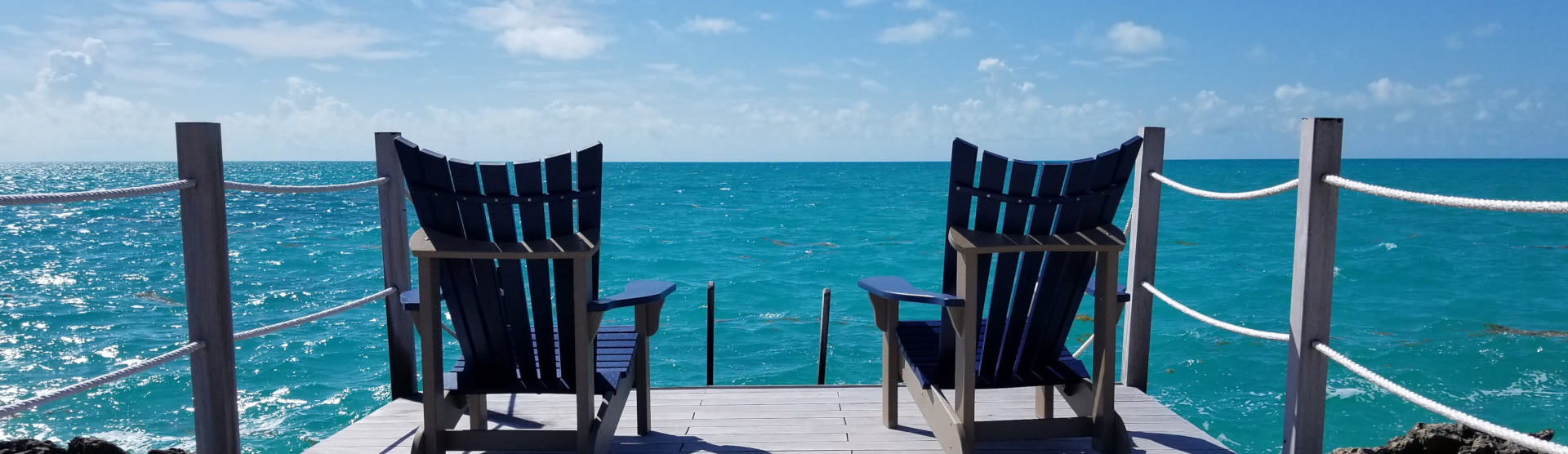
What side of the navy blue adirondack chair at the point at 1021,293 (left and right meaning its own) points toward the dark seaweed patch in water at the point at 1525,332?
right

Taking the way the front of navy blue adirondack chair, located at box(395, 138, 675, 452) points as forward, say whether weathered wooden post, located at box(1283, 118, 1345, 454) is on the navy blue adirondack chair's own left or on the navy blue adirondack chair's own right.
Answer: on the navy blue adirondack chair's own right

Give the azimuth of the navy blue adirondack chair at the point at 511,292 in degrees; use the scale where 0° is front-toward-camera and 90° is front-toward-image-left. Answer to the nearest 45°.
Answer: approximately 225°

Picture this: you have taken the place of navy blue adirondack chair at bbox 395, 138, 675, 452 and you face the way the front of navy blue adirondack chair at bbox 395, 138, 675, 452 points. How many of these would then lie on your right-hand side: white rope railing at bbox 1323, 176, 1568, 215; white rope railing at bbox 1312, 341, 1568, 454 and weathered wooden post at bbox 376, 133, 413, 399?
2

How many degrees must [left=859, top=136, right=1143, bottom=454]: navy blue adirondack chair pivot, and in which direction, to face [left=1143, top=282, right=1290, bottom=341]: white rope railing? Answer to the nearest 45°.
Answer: approximately 90° to its right

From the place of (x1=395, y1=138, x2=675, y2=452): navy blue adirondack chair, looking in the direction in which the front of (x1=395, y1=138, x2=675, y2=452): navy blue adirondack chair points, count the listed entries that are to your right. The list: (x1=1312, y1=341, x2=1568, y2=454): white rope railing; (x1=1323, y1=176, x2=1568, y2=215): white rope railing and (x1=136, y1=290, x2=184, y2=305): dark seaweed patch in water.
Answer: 2

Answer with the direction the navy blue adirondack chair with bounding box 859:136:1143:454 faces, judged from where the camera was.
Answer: facing away from the viewer and to the left of the viewer

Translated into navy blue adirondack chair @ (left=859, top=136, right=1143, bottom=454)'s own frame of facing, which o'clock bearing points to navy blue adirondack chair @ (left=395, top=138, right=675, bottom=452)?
navy blue adirondack chair @ (left=395, top=138, right=675, bottom=452) is roughly at 10 o'clock from navy blue adirondack chair @ (left=859, top=136, right=1143, bottom=454).

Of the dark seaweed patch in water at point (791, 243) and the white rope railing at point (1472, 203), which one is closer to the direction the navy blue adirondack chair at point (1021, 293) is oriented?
the dark seaweed patch in water

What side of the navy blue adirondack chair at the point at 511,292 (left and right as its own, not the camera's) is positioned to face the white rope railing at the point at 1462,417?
right

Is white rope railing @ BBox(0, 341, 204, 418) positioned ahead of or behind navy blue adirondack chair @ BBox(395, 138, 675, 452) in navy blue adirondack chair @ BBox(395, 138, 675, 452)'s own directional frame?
behind

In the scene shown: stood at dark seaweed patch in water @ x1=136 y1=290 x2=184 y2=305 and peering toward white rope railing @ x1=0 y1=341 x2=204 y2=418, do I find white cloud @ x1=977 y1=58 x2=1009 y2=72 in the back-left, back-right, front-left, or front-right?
back-left
